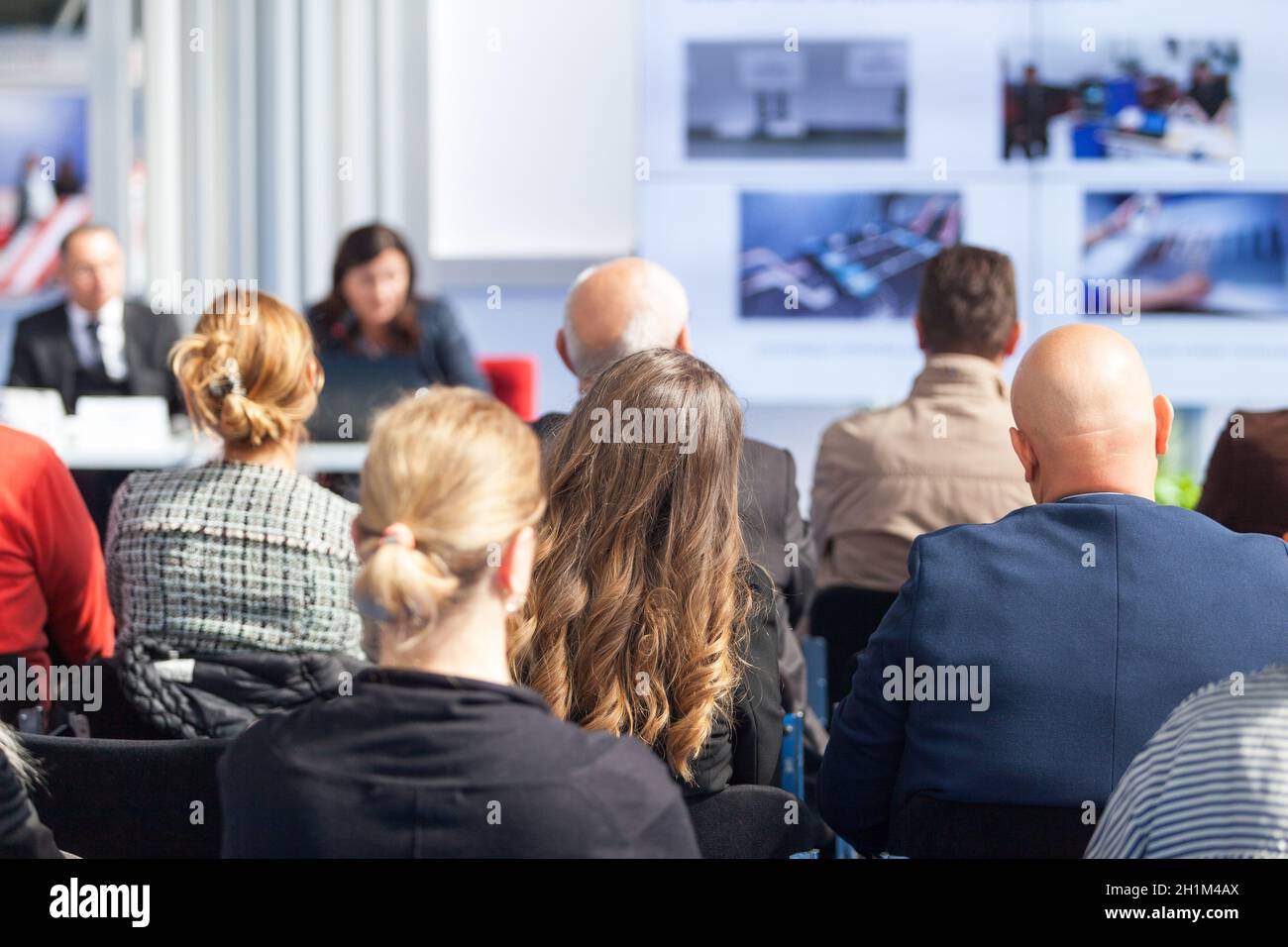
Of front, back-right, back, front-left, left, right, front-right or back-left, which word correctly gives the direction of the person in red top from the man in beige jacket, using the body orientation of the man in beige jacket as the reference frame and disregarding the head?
back-left

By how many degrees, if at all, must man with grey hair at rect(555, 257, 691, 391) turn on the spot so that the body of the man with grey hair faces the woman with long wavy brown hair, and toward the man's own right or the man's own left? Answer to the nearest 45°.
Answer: approximately 180°

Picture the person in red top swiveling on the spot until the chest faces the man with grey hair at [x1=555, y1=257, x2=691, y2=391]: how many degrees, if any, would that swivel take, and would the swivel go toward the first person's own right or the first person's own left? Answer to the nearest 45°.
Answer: approximately 90° to the first person's own right

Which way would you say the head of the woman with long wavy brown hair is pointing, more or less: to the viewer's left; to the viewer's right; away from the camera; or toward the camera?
away from the camera

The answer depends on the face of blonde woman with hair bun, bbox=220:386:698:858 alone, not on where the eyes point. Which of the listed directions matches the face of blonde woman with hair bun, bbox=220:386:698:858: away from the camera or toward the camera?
away from the camera

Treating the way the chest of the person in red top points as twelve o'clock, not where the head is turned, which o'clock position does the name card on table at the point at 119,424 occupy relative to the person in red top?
The name card on table is roughly at 12 o'clock from the person in red top.

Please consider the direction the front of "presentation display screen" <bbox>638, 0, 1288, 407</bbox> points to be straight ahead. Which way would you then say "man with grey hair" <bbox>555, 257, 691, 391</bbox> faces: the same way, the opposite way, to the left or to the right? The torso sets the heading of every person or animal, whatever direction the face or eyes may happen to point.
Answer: the opposite way

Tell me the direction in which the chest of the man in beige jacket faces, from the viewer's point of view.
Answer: away from the camera

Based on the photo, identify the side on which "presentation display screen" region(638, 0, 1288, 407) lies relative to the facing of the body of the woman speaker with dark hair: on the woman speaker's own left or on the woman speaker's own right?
on the woman speaker's own left

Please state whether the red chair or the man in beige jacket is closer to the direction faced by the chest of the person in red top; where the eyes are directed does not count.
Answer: the red chair

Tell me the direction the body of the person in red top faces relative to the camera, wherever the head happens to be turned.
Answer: away from the camera

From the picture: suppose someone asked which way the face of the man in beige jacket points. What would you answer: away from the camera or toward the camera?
away from the camera

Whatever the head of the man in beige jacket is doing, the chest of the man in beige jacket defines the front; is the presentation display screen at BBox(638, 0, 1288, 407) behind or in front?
in front

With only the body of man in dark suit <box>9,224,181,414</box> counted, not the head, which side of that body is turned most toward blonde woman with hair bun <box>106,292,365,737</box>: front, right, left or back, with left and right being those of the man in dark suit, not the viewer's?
front

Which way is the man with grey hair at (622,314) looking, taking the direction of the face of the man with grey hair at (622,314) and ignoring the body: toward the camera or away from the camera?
away from the camera

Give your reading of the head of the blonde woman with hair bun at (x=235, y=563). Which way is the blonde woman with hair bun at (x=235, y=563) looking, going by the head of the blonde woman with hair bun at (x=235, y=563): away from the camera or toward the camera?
away from the camera
